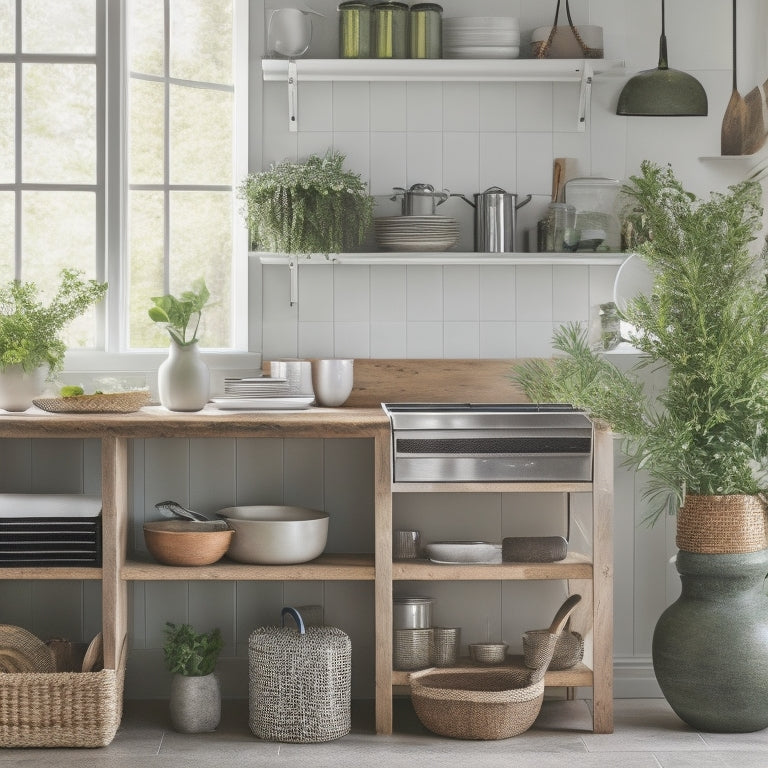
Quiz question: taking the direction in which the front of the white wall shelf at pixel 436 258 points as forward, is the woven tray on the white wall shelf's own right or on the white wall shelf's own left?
on the white wall shelf's own right

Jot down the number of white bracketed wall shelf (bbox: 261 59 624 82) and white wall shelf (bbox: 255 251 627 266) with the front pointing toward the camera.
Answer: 2

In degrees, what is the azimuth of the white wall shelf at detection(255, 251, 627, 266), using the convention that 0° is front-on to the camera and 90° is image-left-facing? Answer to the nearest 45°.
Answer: approximately 0°

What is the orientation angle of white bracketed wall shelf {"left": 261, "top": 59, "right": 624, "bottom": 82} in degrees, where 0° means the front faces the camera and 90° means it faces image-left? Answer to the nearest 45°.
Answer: approximately 0°

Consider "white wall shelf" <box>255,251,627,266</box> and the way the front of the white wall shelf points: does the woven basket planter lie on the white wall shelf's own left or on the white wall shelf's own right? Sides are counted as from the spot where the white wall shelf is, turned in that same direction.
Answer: on the white wall shelf's own left
